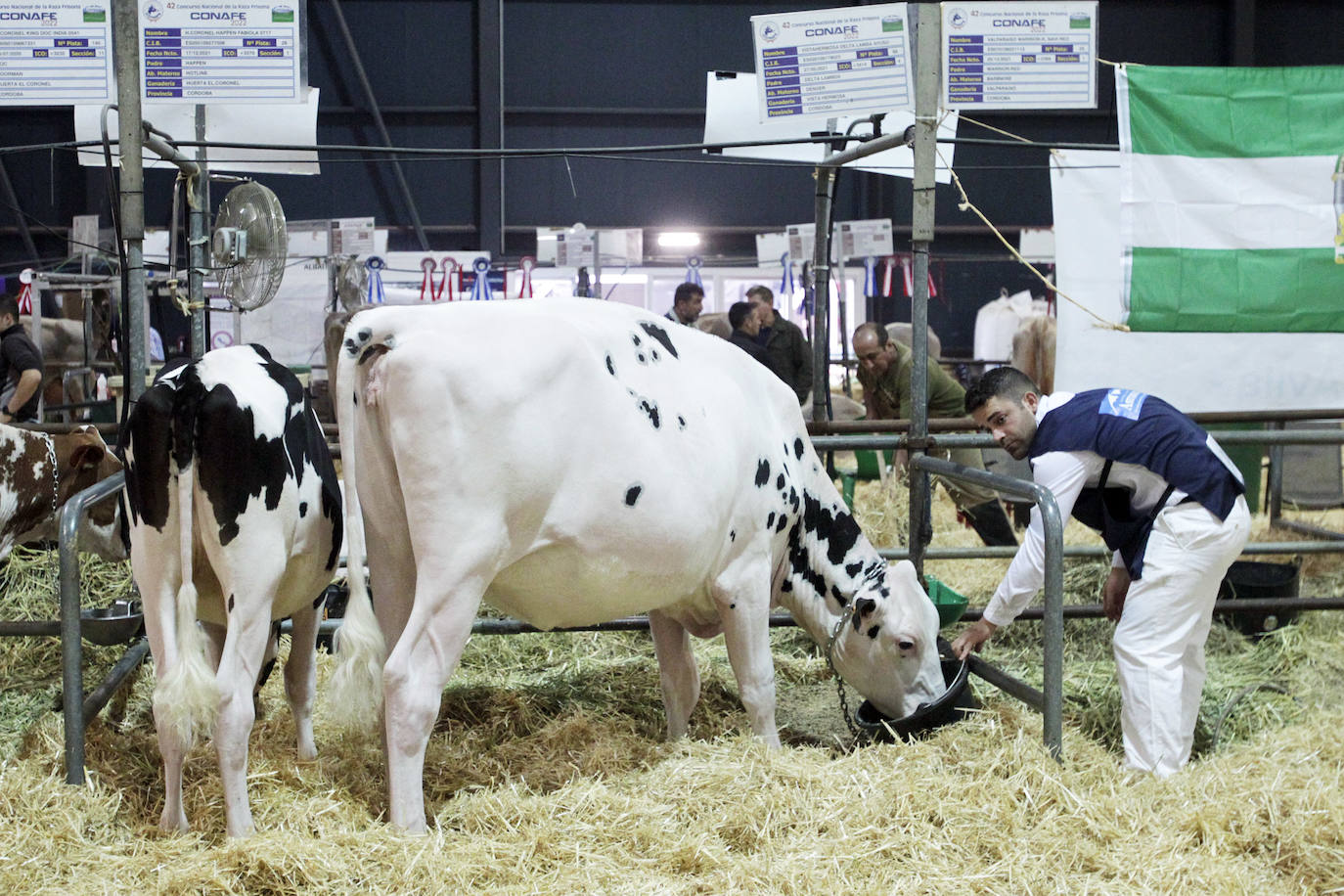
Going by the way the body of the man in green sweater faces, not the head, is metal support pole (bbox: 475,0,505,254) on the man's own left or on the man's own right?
on the man's own right

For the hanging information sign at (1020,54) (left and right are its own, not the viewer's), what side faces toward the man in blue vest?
front

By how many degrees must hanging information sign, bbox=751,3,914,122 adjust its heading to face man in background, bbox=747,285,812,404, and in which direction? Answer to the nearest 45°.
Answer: approximately 180°

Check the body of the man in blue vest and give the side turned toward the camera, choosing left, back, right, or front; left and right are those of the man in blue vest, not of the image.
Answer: left

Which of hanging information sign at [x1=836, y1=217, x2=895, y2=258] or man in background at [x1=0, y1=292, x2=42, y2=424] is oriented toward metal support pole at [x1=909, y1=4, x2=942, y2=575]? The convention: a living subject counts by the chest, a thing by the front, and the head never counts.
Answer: the hanging information sign
